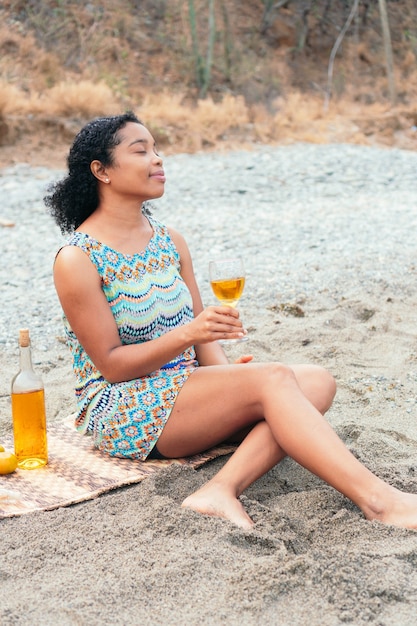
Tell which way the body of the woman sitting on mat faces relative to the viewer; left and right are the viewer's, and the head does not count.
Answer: facing the viewer and to the right of the viewer

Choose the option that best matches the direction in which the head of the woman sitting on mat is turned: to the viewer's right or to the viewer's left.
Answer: to the viewer's right
